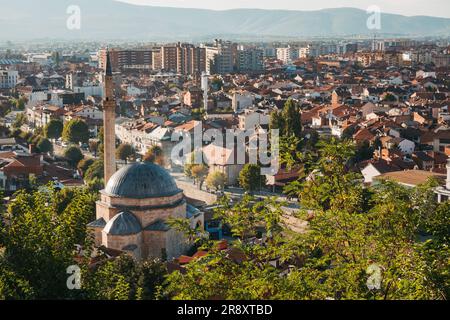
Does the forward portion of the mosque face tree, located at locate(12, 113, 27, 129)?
no

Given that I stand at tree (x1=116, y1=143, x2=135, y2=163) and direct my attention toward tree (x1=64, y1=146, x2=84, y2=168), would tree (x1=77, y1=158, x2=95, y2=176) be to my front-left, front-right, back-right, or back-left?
front-left

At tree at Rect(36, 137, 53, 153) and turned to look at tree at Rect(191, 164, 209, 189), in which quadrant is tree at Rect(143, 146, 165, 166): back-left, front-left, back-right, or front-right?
front-left

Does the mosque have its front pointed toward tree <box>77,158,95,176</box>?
no
